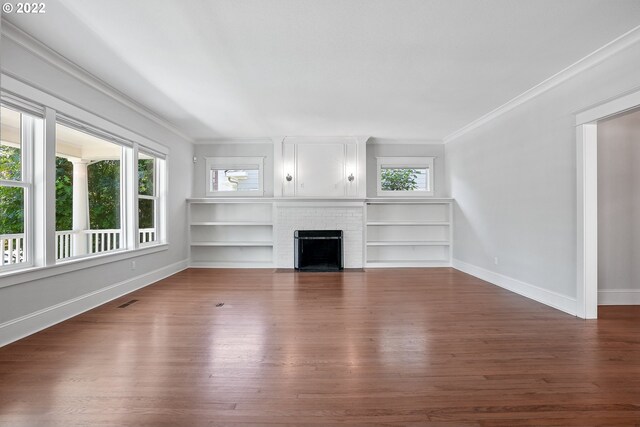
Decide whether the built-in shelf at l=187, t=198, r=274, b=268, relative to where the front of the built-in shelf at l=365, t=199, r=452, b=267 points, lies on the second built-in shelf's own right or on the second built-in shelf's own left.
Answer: on the second built-in shelf's own right

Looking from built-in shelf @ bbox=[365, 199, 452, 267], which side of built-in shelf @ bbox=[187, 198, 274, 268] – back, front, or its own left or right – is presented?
left

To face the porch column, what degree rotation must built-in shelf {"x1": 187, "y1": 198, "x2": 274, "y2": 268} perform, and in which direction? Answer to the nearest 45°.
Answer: approximately 45° to its right

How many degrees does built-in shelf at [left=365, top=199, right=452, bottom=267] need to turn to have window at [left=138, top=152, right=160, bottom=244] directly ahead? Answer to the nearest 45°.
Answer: approximately 45° to its right

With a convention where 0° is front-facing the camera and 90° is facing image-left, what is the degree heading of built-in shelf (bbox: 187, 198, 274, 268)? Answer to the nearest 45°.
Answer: approximately 0°

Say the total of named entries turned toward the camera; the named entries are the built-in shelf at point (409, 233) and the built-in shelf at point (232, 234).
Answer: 2

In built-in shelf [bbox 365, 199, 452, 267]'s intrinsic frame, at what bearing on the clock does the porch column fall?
The porch column is roughly at 2 o'clock from the built-in shelf.

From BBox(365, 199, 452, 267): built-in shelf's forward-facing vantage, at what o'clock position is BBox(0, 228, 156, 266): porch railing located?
The porch railing is roughly at 2 o'clock from the built-in shelf.
